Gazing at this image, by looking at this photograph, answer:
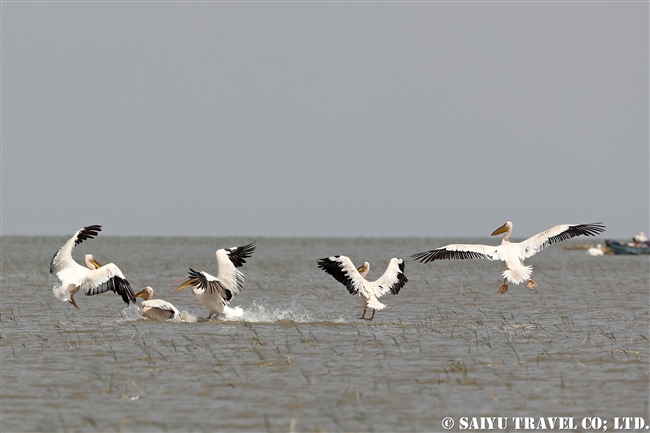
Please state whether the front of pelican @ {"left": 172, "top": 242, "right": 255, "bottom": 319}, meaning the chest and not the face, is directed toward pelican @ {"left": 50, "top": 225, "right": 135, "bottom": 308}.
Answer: yes

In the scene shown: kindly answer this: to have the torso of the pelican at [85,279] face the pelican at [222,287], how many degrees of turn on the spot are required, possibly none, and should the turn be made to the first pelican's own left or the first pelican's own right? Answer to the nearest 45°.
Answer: approximately 45° to the first pelican's own right

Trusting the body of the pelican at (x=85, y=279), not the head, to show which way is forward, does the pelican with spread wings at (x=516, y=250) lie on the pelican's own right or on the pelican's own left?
on the pelican's own right

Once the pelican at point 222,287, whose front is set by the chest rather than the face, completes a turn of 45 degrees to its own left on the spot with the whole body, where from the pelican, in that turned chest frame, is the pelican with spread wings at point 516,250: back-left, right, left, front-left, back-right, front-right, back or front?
back-left

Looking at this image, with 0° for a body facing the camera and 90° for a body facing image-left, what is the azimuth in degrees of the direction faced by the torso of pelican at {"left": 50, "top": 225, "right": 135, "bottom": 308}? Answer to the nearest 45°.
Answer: approximately 225°

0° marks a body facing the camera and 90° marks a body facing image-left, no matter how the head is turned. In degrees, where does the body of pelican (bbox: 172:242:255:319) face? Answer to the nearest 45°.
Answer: approximately 90°
